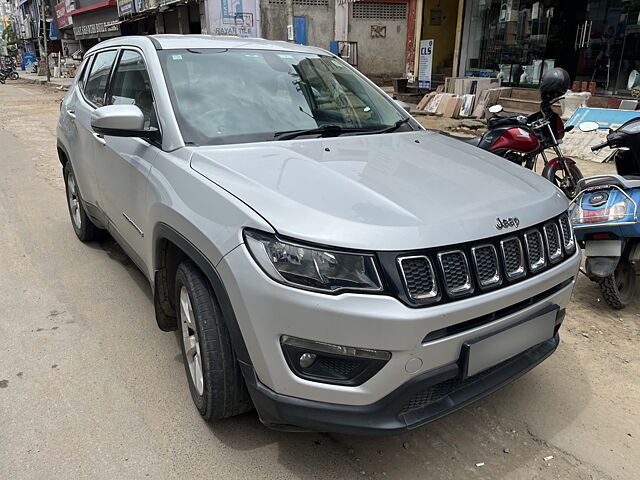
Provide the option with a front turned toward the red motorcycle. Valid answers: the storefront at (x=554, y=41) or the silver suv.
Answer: the storefront

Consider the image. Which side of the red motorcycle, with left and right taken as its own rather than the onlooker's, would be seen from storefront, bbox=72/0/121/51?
back

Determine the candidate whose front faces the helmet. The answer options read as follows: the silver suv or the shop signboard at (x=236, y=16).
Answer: the shop signboard

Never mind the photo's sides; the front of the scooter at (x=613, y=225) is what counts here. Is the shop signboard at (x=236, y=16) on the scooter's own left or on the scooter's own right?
on the scooter's own left

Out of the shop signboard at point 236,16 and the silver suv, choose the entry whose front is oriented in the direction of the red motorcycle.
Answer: the shop signboard

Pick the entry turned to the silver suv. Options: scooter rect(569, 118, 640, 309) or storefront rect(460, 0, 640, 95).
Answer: the storefront

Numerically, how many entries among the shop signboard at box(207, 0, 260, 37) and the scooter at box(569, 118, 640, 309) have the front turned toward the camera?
1

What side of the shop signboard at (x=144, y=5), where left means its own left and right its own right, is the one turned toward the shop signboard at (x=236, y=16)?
left

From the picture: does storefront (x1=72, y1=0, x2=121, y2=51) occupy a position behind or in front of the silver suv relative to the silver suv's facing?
behind

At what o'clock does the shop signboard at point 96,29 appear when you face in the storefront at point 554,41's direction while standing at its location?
The shop signboard is roughly at 4 o'clock from the storefront.

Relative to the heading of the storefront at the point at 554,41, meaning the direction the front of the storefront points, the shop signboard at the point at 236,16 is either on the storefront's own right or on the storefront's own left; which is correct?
on the storefront's own right
